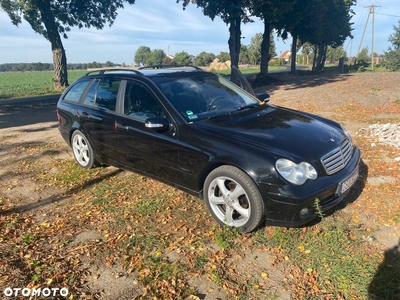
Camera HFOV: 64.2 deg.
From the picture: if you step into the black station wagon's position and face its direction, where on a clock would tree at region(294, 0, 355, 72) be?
The tree is roughly at 8 o'clock from the black station wagon.

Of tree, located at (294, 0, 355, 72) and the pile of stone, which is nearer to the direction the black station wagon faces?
the pile of stone

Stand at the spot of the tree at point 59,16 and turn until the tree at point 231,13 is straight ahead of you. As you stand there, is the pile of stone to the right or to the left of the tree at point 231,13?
right

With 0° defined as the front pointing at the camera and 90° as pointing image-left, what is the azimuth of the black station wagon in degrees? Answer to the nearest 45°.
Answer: approximately 315°

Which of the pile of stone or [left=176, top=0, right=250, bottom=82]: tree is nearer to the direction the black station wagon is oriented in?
the pile of stone

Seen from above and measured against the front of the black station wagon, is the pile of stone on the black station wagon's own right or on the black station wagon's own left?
on the black station wagon's own left

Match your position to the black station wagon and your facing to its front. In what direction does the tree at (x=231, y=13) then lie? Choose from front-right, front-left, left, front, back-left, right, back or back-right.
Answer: back-left

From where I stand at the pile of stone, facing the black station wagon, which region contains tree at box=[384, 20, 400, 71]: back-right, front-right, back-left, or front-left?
back-right

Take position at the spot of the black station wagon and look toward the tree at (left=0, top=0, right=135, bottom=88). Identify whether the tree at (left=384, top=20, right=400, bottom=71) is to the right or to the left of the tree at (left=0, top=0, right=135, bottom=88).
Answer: right

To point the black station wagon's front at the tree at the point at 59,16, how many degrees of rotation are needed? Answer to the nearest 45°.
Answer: approximately 180°
